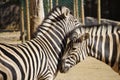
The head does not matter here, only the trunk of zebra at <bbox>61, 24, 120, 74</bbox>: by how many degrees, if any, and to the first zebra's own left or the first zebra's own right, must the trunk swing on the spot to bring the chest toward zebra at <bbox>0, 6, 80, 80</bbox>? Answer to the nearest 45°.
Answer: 0° — it already faces it

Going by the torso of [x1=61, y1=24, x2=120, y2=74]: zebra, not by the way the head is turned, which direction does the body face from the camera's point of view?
to the viewer's left

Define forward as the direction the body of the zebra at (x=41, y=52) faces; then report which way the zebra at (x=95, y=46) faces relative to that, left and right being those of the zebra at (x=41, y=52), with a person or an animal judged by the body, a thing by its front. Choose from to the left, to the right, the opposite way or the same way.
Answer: the opposite way

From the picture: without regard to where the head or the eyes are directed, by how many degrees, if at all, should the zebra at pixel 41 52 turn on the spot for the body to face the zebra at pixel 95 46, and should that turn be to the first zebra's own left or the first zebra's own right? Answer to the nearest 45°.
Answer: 0° — it already faces it

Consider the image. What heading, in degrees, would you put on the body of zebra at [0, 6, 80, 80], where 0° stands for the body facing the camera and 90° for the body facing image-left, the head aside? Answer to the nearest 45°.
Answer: approximately 270°

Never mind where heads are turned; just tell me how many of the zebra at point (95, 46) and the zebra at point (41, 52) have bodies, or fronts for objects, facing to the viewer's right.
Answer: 1
